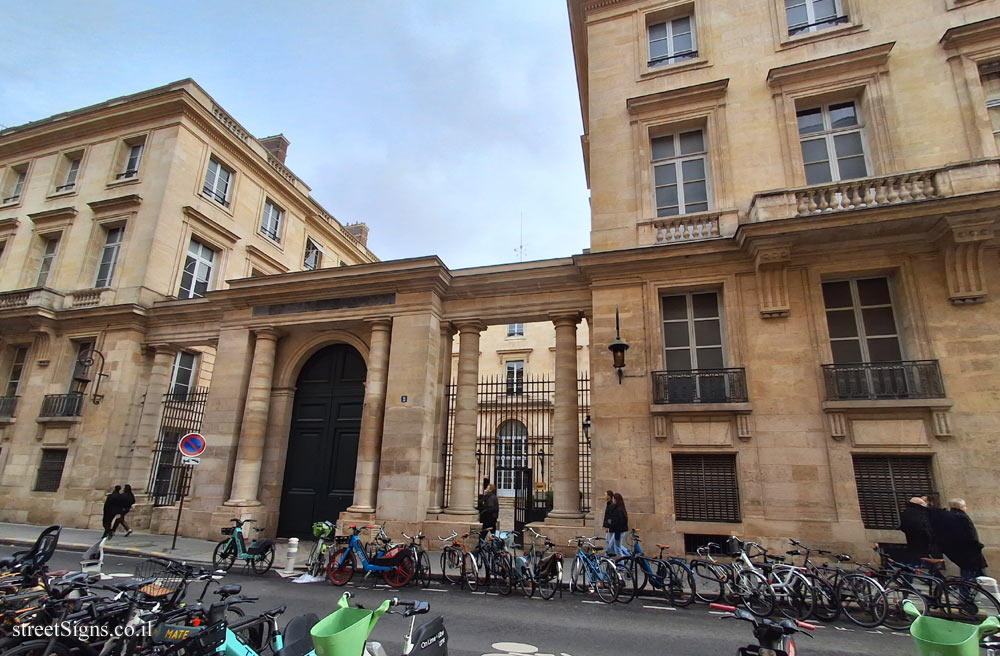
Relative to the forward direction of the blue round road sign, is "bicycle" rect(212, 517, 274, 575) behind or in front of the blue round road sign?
in front

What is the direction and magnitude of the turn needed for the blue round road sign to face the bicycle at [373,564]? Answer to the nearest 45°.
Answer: approximately 45° to its left

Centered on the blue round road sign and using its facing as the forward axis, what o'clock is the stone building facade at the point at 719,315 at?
The stone building facade is roughly at 10 o'clock from the blue round road sign.

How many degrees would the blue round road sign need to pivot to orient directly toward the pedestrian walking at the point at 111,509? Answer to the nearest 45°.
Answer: approximately 135° to its right

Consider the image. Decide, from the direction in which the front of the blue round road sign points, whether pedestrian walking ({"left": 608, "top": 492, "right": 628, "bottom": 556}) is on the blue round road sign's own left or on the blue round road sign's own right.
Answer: on the blue round road sign's own left

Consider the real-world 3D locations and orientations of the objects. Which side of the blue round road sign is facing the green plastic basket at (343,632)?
front

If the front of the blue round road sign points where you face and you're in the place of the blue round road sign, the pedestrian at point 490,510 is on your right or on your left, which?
on your left

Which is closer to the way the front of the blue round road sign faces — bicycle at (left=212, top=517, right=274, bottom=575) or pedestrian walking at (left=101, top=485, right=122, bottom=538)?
the bicycle

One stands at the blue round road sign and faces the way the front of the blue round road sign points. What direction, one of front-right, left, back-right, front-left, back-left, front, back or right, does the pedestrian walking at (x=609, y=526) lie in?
front-left

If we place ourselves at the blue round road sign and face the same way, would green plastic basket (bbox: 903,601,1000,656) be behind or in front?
in front

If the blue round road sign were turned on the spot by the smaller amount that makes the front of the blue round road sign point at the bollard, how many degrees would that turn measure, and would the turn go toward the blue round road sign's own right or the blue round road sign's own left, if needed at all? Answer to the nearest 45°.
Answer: approximately 45° to the blue round road sign's own left

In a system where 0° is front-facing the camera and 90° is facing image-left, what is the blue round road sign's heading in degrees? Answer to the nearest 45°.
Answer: approximately 0°

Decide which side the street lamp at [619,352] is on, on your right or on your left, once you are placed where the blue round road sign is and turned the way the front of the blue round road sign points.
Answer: on your left

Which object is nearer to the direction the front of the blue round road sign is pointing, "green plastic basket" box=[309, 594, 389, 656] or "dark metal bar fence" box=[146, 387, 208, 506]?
the green plastic basket
